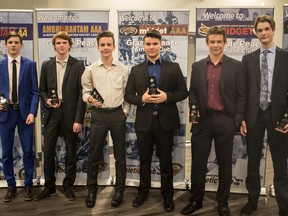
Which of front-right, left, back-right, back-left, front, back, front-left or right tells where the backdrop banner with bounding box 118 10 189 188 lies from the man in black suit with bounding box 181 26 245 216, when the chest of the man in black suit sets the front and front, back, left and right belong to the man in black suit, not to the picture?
back-right

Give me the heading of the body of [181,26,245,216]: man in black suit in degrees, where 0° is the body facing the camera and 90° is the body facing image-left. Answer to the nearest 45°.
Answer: approximately 0°

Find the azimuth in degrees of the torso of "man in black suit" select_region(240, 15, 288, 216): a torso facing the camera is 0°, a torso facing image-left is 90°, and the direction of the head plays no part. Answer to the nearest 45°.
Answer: approximately 0°

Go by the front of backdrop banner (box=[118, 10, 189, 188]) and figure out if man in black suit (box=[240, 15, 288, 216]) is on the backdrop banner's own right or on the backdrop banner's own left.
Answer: on the backdrop banner's own left
